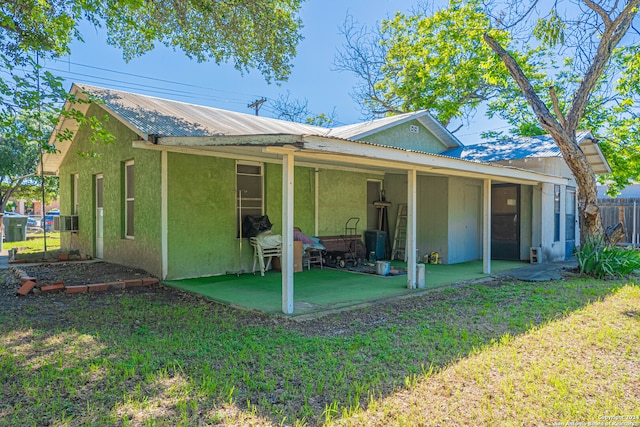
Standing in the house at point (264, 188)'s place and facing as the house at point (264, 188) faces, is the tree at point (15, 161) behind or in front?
behind

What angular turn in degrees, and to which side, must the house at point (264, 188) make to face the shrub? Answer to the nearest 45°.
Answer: approximately 45° to its left

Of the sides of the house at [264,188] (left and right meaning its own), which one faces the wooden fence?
left

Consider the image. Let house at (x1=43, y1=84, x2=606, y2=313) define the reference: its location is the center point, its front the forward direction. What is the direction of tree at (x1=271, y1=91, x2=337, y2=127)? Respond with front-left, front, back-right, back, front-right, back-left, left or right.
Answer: back-left

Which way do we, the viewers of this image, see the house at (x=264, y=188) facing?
facing the viewer and to the right of the viewer
